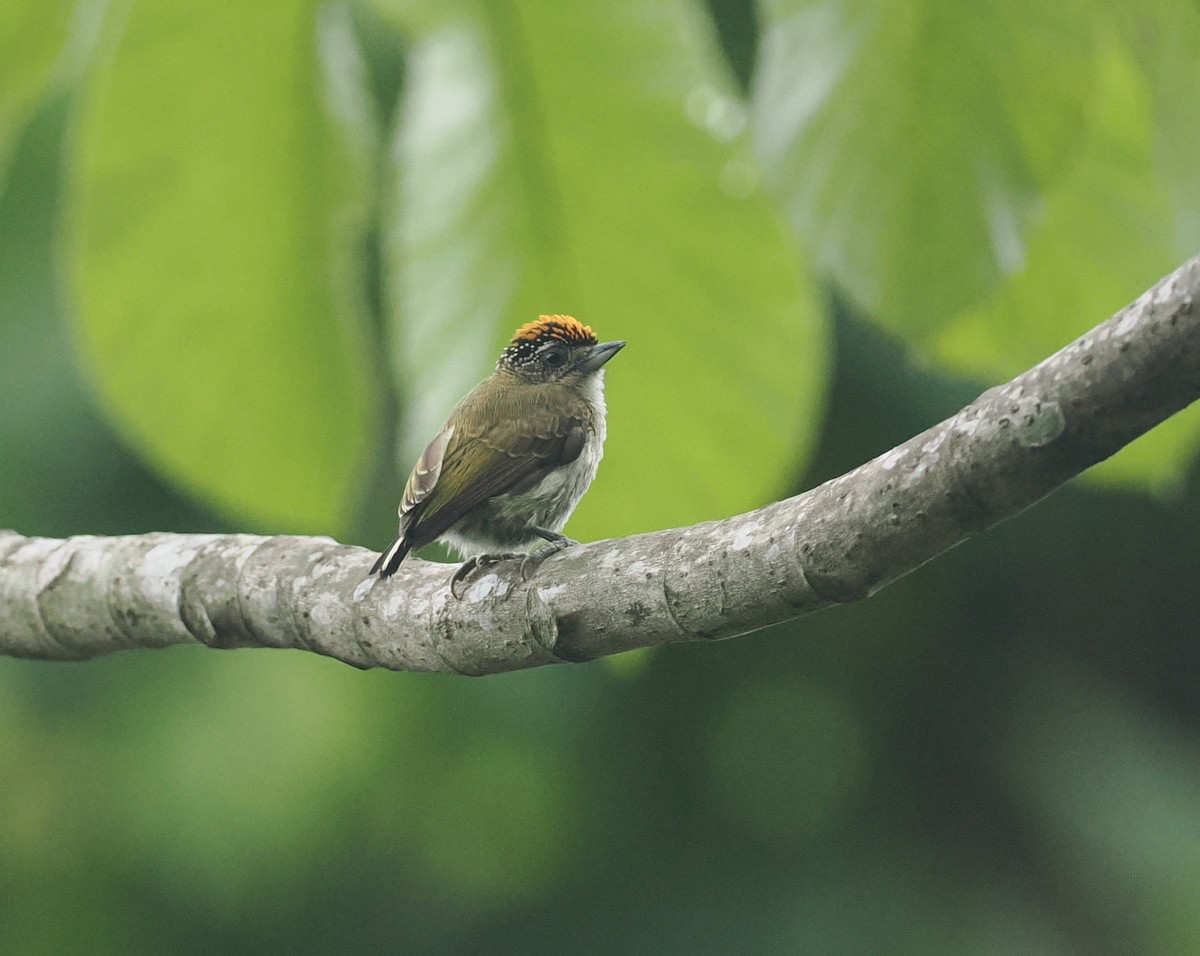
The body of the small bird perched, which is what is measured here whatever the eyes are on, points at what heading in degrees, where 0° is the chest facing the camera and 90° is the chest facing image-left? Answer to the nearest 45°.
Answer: approximately 270°
